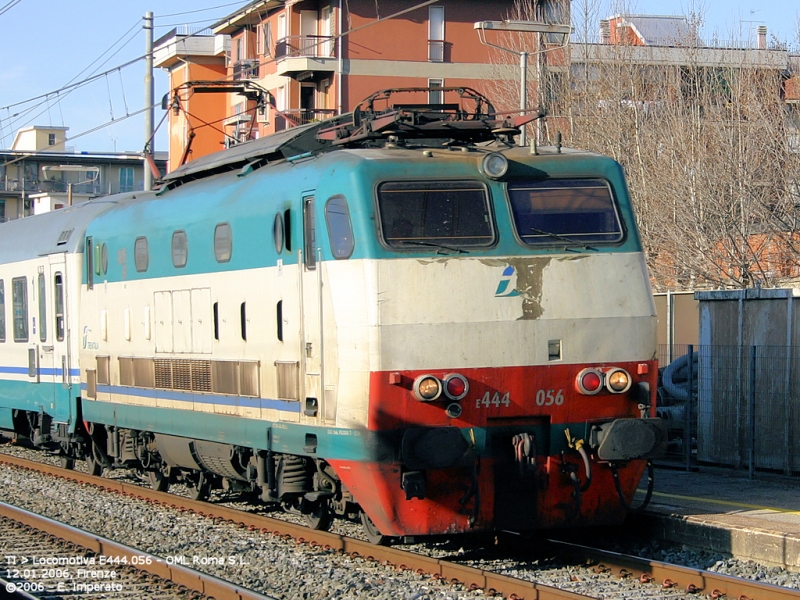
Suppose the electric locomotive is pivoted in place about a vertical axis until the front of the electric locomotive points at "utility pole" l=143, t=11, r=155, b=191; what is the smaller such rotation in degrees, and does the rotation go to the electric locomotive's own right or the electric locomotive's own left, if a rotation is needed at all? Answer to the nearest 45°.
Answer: approximately 135° to the electric locomotive's own left

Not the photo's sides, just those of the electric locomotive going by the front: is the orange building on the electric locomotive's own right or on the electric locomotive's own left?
on the electric locomotive's own left

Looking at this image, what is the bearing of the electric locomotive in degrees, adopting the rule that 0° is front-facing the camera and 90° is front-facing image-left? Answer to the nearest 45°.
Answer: approximately 315°

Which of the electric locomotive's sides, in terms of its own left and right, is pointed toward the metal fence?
left
